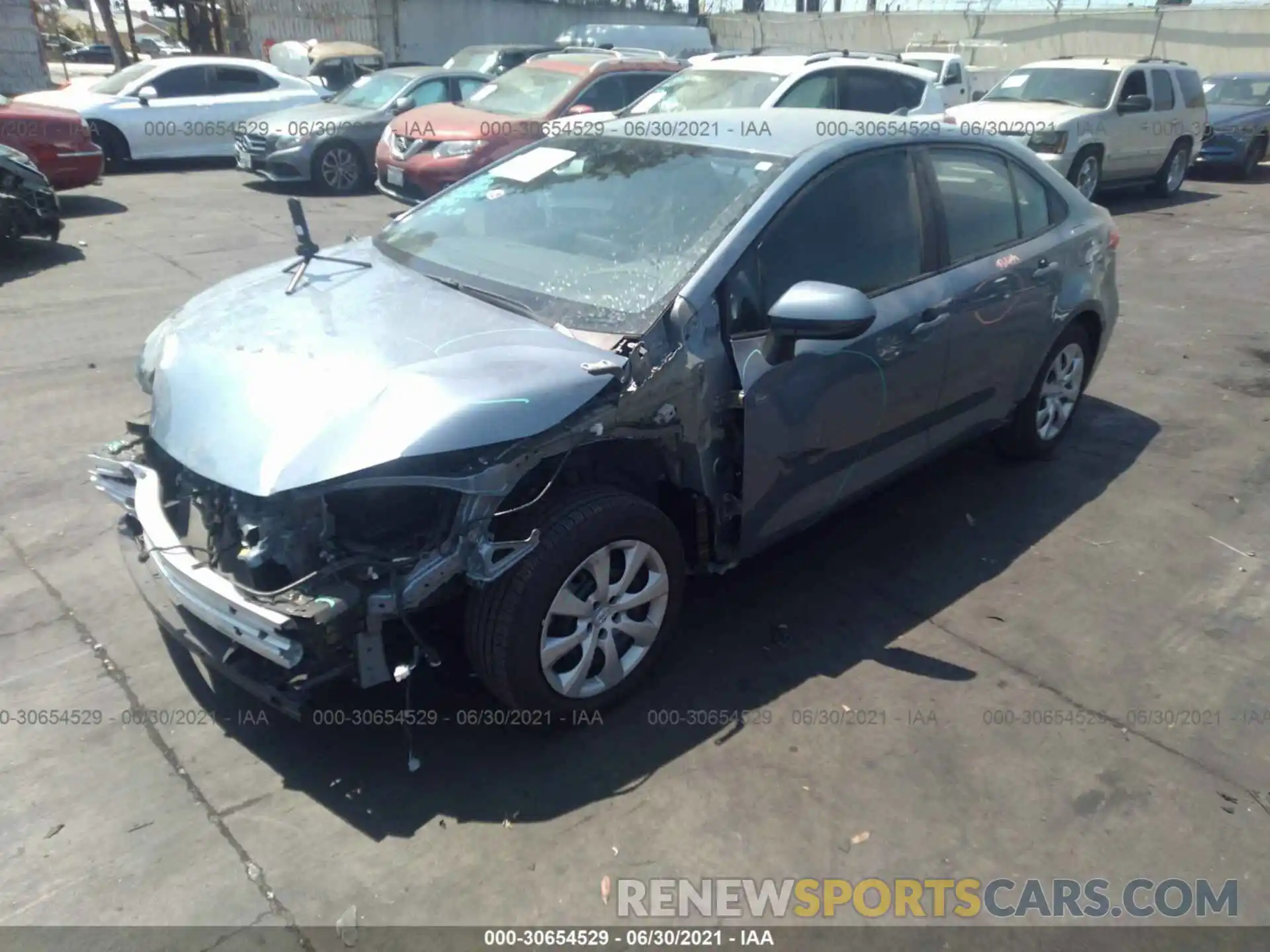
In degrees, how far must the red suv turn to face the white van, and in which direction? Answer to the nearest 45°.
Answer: approximately 135° to its right

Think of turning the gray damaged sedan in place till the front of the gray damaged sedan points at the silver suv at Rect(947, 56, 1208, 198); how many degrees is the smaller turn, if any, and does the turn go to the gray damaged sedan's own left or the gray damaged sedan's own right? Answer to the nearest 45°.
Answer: approximately 180°

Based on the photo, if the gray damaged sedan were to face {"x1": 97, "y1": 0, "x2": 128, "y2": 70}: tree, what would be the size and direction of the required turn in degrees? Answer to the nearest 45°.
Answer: approximately 90° to its right

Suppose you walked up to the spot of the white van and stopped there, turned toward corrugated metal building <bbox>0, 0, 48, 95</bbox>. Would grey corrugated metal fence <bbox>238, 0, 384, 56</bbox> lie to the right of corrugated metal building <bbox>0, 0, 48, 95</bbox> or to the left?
right

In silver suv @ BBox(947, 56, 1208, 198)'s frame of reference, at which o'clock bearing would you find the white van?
The white van is roughly at 3 o'clock from the silver suv.

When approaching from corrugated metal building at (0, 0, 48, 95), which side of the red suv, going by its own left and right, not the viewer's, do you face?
right

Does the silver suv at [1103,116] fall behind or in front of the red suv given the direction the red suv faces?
behind

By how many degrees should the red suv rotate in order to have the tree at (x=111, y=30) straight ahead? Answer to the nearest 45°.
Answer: approximately 90° to its right

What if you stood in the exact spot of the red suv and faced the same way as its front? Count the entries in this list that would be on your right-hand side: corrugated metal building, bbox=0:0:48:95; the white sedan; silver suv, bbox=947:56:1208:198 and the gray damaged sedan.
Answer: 2

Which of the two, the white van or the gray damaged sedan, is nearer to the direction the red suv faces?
the gray damaged sedan

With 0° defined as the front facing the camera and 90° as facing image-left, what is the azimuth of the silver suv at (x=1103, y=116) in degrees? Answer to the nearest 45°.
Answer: approximately 45°
